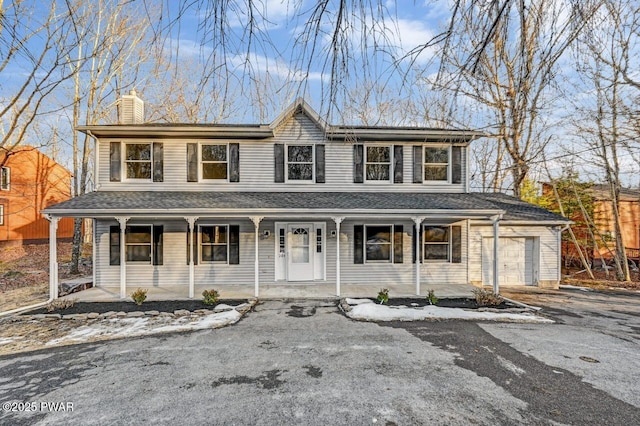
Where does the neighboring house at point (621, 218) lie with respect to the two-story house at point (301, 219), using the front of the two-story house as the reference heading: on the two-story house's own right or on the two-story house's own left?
on the two-story house's own left

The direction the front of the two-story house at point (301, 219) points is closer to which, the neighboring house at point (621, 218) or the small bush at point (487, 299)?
the small bush

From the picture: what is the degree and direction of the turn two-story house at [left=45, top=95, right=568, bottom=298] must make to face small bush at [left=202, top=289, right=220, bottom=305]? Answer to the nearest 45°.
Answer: approximately 45° to its right

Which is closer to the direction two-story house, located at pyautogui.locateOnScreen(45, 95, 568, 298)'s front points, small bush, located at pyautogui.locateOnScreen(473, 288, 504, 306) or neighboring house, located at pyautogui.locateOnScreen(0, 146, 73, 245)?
the small bush

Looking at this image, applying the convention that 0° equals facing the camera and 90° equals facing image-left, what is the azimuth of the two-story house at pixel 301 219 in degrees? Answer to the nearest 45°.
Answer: approximately 0°

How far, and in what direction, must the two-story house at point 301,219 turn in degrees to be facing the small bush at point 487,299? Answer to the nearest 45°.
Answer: approximately 45° to its left
